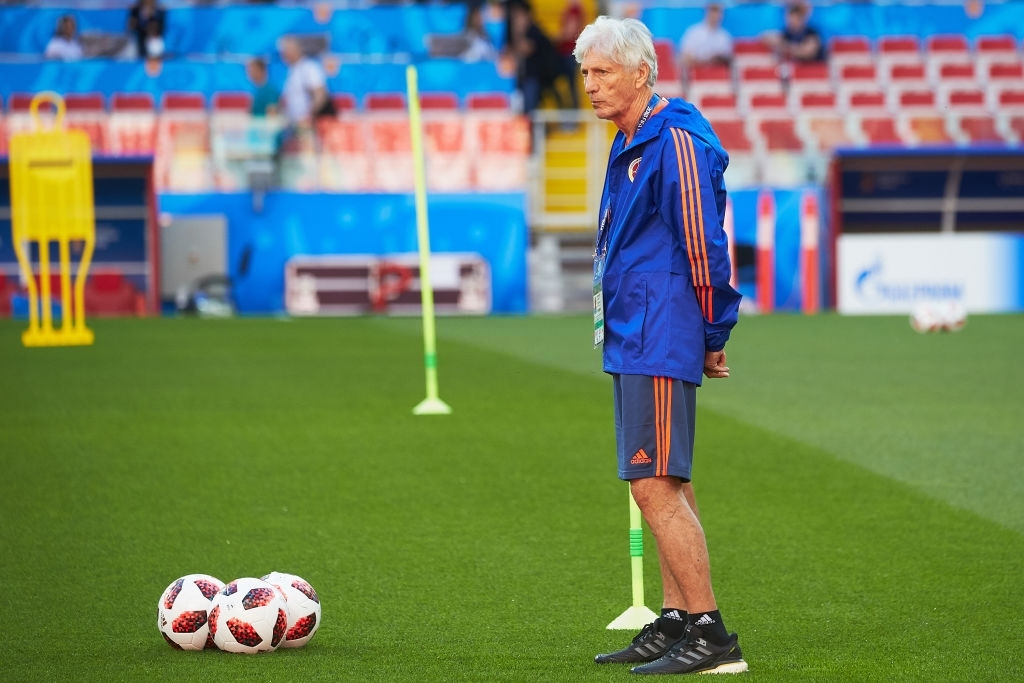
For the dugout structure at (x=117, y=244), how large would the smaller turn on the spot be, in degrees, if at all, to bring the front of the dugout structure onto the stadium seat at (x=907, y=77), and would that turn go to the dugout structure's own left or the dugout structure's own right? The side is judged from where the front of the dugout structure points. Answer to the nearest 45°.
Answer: approximately 90° to the dugout structure's own left

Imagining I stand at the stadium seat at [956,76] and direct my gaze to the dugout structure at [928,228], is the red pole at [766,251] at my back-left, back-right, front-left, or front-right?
front-right

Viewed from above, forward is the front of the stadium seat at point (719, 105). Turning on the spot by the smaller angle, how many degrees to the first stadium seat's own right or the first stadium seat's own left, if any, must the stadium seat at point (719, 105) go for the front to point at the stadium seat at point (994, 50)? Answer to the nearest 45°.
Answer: approximately 135° to the first stadium seat's own left

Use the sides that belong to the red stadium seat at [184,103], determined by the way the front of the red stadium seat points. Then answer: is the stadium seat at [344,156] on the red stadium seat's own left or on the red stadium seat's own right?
on the red stadium seat's own left

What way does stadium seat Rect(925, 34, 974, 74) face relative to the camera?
toward the camera

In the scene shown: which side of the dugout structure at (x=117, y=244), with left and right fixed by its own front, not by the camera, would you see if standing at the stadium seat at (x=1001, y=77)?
left

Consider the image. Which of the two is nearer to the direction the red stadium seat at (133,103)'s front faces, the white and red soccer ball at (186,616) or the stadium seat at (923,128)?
the white and red soccer ball

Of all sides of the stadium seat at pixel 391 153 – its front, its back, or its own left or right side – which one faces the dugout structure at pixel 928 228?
left

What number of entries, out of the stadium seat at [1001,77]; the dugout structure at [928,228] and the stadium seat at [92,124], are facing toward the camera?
3

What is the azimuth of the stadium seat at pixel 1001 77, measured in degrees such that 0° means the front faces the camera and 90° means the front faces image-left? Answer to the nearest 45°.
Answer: approximately 0°

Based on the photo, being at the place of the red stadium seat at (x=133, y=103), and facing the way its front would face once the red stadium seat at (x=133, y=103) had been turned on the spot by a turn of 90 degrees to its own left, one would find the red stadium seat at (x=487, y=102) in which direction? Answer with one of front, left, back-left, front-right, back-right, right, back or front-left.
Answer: front

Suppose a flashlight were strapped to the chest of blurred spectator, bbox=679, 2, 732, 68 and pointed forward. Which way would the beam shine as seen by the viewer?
toward the camera

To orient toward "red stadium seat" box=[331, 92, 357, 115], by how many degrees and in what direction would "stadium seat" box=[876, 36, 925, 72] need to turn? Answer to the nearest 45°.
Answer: approximately 45° to its right

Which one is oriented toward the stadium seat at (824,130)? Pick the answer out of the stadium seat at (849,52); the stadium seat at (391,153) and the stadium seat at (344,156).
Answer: the stadium seat at (849,52)

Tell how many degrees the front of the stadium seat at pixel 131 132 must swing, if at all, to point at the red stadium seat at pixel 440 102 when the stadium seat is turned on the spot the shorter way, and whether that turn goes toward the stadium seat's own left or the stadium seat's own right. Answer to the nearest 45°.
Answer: approximately 90° to the stadium seat's own left

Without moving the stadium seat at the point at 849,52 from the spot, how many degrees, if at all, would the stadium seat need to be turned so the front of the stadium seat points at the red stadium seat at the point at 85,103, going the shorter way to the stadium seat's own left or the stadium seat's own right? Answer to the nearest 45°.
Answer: approximately 45° to the stadium seat's own right
